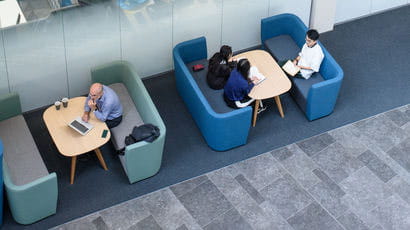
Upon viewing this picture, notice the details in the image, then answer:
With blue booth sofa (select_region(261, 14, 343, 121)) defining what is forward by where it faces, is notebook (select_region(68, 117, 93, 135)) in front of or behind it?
in front

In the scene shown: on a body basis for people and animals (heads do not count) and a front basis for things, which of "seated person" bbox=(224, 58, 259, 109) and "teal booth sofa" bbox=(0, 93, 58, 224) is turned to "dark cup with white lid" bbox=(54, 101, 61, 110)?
the teal booth sofa

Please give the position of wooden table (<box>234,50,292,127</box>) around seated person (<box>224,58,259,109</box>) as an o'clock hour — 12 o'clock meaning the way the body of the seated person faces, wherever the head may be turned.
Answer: The wooden table is roughly at 12 o'clock from the seated person.

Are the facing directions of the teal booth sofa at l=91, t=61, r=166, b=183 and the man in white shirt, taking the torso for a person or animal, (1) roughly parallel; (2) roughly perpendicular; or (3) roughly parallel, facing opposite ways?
roughly parallel

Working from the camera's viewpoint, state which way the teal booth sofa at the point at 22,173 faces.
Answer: facing away from the viewer and to the right of the viewer

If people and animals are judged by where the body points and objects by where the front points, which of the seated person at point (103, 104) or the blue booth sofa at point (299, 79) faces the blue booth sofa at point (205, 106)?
the blue booth sofa at point (299, 79)

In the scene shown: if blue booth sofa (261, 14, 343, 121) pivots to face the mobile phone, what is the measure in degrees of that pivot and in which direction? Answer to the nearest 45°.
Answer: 0° — it already faces it

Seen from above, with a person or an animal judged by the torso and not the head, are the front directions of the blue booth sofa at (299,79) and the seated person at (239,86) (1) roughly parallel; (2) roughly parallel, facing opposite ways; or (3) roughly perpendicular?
roughly parallel, facing opposite ways

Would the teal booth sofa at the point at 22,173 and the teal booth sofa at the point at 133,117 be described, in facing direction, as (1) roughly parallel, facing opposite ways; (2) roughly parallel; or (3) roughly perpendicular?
roughly parallel, facing opposite ways

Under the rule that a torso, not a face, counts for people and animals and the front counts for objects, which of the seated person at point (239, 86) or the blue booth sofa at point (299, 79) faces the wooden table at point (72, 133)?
the blue booth sofa

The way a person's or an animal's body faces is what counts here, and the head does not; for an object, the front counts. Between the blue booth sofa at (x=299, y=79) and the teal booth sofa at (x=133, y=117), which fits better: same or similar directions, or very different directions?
same or similar directions

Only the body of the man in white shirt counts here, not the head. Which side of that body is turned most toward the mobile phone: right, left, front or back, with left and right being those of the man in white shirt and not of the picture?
front

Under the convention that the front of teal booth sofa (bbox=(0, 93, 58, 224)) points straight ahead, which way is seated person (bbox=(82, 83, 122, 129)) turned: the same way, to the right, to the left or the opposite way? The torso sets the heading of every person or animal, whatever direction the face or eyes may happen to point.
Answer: the opposite way

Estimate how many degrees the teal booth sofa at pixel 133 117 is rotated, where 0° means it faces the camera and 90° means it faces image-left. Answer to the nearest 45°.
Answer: approximately 45°

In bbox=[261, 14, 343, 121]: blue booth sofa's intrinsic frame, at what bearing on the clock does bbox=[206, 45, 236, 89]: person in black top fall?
The person in black top is roughly at 1 o'clock from the blue booth sofa.

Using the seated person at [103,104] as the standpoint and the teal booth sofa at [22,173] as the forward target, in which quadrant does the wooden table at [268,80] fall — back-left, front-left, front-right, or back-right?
back-left

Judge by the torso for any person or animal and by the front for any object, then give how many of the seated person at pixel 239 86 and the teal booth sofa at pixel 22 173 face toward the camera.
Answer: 0
